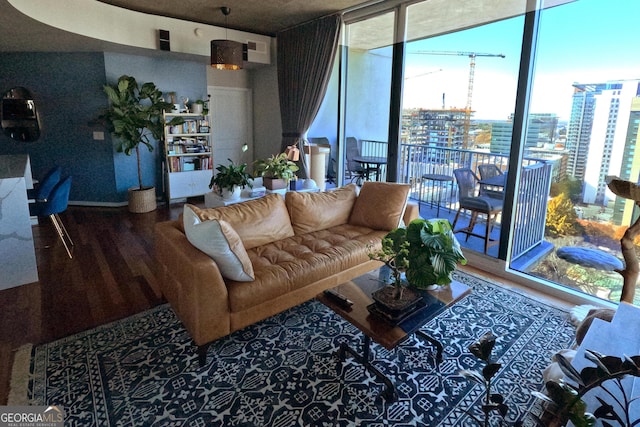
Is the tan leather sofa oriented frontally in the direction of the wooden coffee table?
yes

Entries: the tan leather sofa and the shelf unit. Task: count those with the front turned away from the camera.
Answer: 0

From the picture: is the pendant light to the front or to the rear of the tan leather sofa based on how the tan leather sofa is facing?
to the rear

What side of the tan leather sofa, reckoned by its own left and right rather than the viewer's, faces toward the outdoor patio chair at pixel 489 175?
left

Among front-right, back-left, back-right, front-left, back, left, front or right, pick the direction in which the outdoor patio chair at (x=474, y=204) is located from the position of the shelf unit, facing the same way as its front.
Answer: front-left

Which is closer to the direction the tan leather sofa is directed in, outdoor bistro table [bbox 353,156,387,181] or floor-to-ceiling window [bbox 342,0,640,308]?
the floor-to-ceiling window

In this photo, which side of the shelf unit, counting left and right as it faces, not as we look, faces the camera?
front

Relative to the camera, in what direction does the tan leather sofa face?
facing the viewer and to the right of the viewer

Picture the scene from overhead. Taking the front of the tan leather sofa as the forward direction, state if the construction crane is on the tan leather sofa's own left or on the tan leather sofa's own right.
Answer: on the tan leather sofa's own left

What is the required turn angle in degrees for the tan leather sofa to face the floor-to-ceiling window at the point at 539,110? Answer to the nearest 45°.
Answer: approximately 45° to its left

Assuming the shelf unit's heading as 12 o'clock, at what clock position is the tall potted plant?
The tall potted plant is roughly at 2 o'clock from the shelf unit.
